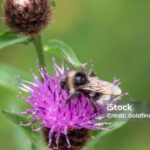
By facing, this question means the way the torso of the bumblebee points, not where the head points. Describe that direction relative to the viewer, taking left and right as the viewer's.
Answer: facing to the left of the viewer

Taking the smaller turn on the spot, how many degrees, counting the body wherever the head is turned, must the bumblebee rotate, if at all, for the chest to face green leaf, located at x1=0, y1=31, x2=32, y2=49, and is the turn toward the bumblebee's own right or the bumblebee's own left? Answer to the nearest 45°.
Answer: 0° — it already faces it

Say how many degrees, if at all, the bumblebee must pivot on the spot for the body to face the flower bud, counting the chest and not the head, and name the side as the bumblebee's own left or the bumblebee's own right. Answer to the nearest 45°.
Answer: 0° — it already faces it

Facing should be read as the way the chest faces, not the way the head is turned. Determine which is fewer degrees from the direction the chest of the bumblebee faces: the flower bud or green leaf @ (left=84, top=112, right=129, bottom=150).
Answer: the flower bud
